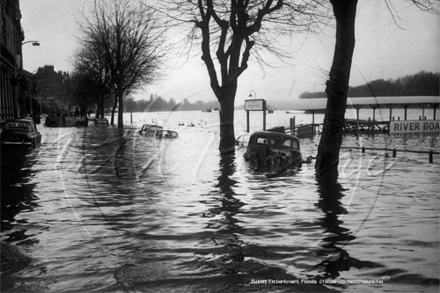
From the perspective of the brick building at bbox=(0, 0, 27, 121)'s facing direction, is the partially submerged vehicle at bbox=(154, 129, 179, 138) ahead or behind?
ahead

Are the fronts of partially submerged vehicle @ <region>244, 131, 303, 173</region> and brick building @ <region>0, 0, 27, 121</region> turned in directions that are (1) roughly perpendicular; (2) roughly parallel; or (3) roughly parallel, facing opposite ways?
roughly perpendicular

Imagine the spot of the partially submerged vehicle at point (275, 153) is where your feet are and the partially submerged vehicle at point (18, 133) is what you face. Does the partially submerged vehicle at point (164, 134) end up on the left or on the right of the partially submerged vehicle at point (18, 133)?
right

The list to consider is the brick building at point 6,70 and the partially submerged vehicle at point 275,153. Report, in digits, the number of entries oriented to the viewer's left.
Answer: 0

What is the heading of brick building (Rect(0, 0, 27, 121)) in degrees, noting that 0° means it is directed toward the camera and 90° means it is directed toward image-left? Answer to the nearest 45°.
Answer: approximately 270°
